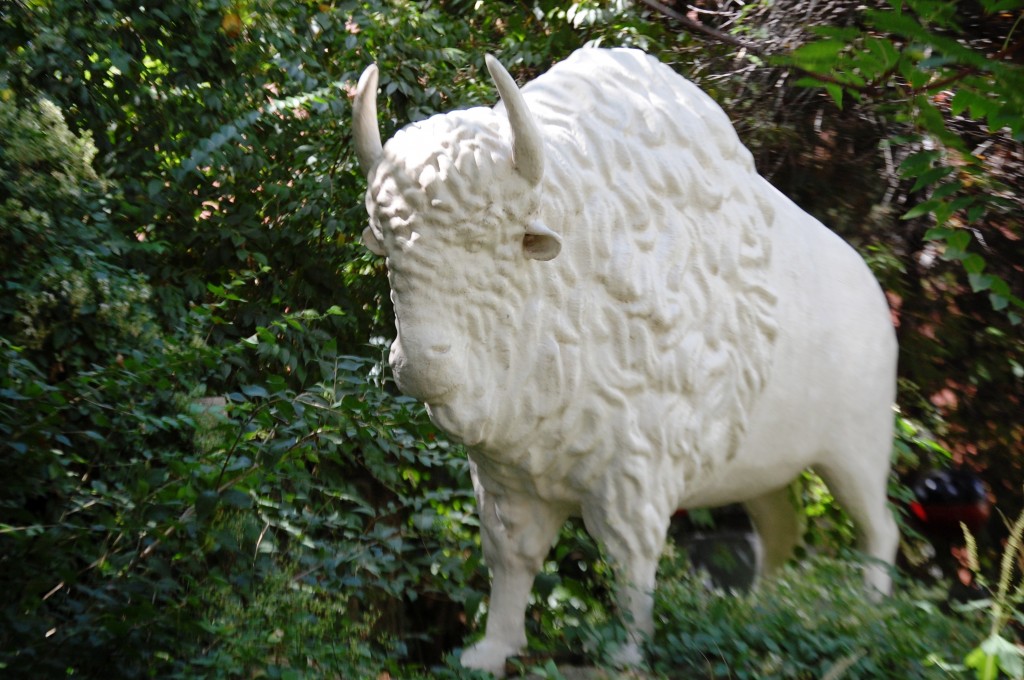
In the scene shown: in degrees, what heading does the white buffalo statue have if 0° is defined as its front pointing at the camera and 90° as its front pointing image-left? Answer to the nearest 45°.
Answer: approximately 45°
